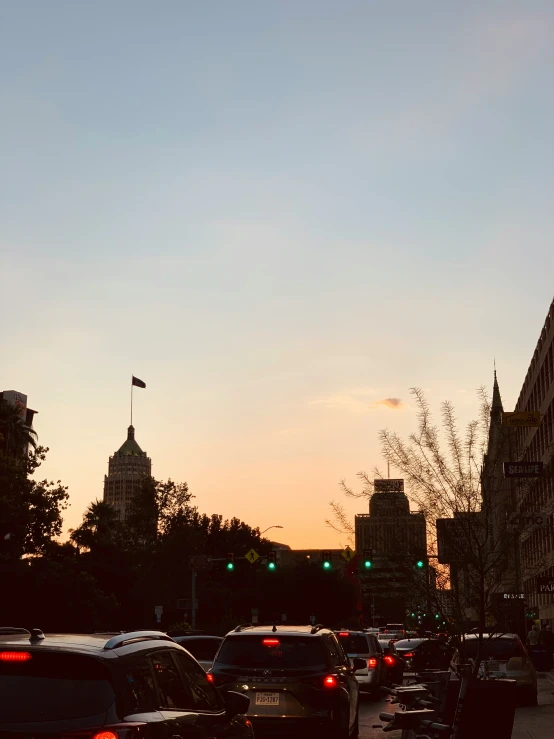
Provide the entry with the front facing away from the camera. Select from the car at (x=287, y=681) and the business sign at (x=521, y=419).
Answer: the car

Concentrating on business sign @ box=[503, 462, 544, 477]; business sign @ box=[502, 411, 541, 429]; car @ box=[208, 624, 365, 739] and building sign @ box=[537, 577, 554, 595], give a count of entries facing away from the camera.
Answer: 1

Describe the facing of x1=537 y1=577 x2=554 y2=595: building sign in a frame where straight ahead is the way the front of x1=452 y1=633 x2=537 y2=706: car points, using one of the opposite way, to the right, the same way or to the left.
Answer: the opposite way

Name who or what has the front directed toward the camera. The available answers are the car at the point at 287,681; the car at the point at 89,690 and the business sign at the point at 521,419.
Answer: the business sign

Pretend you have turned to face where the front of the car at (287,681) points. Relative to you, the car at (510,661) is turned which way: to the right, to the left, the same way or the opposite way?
the same way

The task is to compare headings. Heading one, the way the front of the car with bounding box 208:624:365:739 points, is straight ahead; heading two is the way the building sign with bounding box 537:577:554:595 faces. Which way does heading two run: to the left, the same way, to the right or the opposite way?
the opposite way

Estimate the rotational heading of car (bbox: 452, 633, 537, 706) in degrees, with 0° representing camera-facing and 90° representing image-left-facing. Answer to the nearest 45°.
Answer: approximately 180°

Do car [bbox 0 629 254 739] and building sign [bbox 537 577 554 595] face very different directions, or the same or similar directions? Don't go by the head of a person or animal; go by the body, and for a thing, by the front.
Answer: very different directions

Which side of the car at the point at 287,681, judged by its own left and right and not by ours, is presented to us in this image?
back

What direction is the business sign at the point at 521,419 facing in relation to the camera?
toward the camera

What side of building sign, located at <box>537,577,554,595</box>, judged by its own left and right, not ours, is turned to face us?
front

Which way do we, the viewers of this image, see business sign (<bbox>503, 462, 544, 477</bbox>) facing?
facing the viewer
